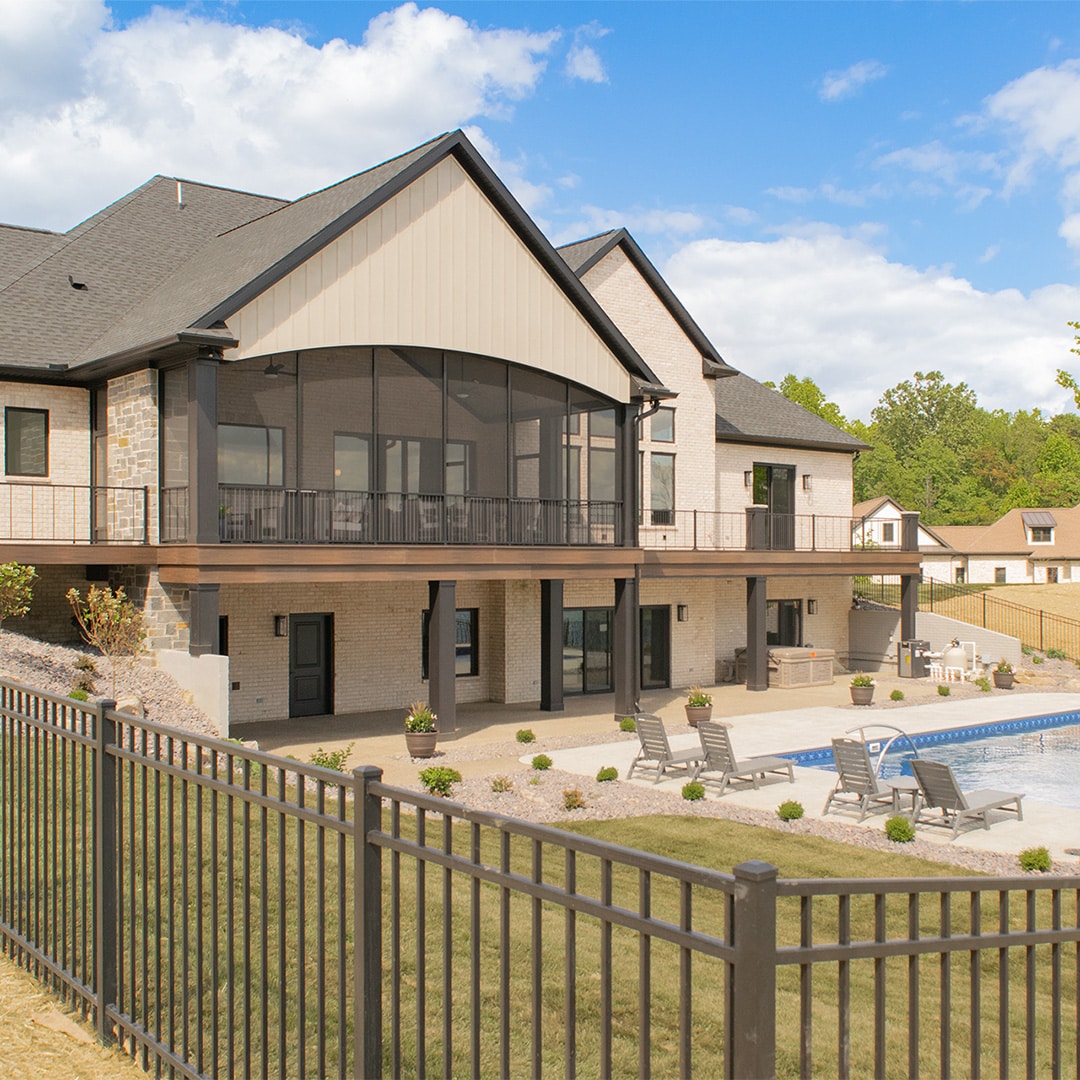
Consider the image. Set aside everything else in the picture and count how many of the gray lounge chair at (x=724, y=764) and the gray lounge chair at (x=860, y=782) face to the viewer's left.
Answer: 0

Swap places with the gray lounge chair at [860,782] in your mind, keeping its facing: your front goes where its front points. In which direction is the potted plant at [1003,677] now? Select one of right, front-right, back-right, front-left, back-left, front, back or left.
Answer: front-left

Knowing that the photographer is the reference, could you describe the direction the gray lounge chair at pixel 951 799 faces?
facing away from the viewer and to the right of the viewer
